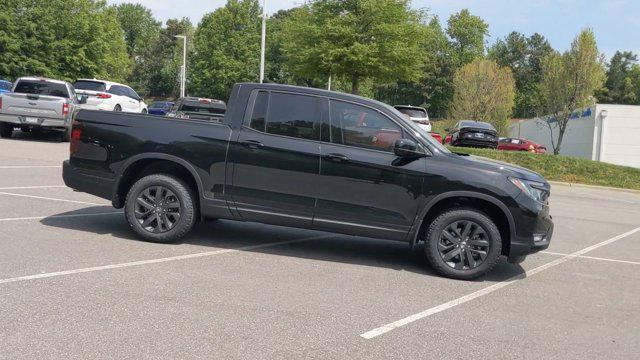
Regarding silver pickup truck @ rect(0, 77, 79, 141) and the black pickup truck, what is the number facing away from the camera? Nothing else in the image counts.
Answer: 1

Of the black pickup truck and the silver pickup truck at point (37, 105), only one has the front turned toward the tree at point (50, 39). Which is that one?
the silver pickup truck

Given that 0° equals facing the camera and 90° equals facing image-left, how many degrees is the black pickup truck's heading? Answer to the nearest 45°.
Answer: approximately 270°

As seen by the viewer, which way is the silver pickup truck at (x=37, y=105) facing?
away from the camera

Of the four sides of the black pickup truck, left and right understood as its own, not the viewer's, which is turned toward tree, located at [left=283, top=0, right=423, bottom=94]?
left

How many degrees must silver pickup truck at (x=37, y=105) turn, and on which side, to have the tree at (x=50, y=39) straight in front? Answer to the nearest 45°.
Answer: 0° — it already faces it

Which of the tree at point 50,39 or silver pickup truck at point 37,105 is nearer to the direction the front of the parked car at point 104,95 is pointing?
the tree

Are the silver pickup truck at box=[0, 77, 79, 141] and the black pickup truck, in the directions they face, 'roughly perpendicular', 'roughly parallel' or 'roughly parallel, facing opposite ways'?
roughly perpendicular

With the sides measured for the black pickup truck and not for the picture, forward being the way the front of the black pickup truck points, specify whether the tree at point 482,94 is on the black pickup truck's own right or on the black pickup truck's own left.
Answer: on the black pickup truck's own left

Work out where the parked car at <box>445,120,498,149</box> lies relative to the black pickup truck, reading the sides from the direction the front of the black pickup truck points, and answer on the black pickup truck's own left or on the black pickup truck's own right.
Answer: on the black pickup truck's own left

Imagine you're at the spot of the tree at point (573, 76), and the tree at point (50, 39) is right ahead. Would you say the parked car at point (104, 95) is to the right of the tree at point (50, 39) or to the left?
left

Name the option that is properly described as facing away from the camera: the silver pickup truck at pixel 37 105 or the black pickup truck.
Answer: the silver pickup truck

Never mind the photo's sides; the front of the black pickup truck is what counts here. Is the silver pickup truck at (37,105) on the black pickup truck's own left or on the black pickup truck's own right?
on the black pickup truck's own left

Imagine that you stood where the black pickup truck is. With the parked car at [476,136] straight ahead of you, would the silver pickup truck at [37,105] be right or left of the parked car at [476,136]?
left

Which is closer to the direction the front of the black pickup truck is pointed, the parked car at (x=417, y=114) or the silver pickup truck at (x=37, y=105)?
the parked car

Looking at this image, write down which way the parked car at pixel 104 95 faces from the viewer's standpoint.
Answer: facing away from the viewer and to the right of the viewer
